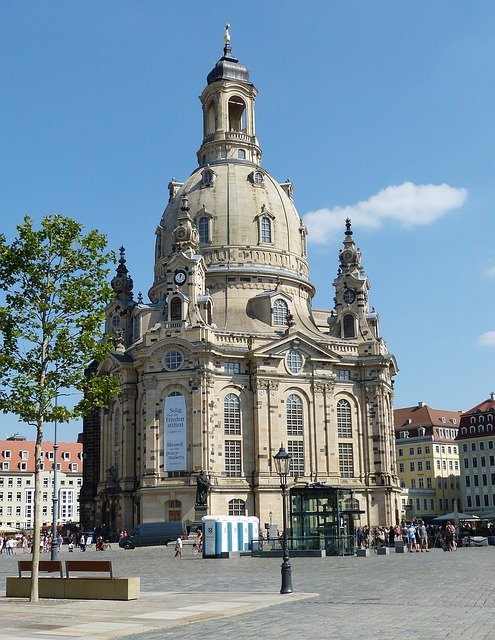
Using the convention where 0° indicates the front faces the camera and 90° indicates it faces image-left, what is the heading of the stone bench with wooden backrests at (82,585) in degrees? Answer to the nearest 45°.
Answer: approximately 0°
